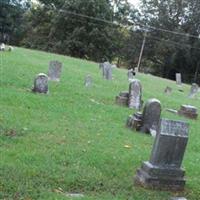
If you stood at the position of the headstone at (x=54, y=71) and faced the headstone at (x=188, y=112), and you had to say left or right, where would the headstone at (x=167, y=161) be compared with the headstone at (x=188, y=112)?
right

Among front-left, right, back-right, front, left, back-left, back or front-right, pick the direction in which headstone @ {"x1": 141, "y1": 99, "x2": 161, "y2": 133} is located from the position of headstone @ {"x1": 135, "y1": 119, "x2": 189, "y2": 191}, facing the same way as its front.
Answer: back

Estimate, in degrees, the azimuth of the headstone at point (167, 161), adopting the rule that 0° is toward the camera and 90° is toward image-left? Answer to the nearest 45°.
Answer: approximately 0°

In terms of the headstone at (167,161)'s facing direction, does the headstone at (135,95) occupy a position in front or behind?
behind

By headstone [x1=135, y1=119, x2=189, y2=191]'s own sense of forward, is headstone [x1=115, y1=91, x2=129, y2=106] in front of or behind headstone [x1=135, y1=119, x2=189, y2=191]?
behind

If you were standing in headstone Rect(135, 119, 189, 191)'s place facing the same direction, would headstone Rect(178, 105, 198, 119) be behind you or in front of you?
behind

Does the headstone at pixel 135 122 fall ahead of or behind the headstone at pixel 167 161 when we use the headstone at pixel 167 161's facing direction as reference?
behind
